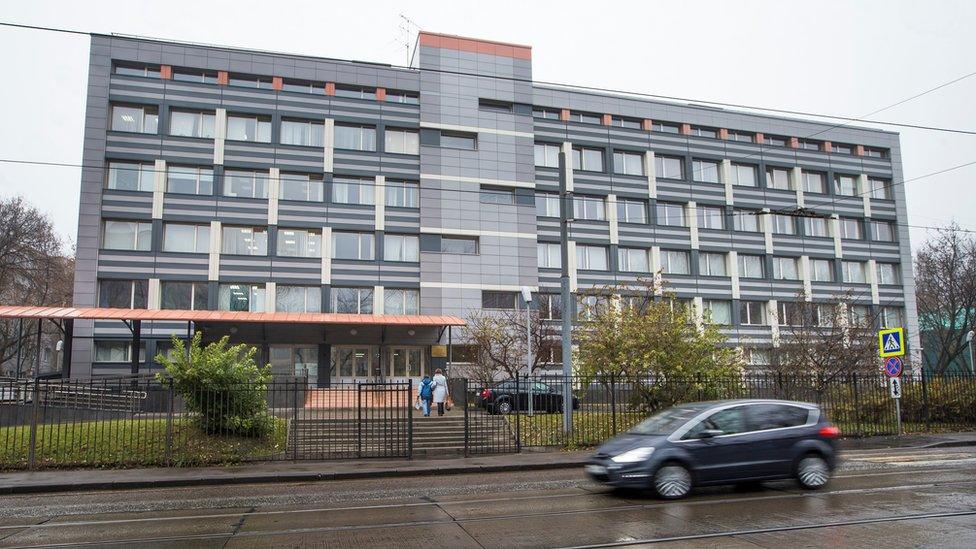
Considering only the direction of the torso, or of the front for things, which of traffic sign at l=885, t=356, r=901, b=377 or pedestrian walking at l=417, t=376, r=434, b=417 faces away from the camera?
the pedestrian walking

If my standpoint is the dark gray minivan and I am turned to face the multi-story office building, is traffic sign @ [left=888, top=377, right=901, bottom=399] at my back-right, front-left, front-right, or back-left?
front-right

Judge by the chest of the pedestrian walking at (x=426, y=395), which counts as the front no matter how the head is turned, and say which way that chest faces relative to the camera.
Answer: away from the camera

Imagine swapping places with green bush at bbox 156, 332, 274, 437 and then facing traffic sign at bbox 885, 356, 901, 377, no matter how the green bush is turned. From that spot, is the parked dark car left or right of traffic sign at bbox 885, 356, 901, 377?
left

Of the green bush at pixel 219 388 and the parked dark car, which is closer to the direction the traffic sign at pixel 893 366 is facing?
the green bush

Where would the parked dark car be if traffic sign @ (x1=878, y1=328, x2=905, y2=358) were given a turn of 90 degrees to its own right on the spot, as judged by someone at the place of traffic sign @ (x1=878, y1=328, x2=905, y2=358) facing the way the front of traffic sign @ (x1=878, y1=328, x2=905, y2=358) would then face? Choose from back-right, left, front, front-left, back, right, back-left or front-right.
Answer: front

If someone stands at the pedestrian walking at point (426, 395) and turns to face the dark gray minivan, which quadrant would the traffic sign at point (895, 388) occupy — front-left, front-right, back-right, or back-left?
front-left

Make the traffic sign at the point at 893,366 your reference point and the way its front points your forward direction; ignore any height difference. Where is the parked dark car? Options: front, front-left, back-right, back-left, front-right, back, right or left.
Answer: right

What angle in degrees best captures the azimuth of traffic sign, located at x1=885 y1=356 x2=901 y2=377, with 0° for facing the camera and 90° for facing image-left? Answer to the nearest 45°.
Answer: approximately 0°

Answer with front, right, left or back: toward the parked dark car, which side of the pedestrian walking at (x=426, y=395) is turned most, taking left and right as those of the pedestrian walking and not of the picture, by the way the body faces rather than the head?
right

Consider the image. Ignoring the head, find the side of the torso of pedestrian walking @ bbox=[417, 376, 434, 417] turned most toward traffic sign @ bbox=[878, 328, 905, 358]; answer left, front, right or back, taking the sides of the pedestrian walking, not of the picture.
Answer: right

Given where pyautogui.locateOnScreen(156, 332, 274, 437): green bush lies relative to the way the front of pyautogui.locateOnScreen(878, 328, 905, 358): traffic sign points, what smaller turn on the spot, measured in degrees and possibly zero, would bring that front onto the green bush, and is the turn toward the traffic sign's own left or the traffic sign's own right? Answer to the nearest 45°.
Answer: approximately 45° to the traffic sign's own right

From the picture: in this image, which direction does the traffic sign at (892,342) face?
toward the camera

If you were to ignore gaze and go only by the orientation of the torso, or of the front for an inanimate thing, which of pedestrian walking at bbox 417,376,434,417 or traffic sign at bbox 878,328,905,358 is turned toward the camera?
the traffic sign
